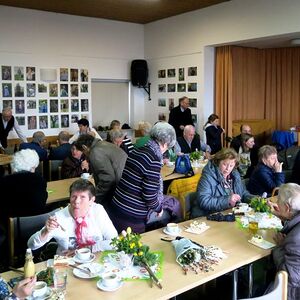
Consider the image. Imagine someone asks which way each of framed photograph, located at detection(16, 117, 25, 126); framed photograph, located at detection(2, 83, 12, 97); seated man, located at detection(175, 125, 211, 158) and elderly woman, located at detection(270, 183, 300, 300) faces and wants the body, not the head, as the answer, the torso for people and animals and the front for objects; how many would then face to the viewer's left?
1

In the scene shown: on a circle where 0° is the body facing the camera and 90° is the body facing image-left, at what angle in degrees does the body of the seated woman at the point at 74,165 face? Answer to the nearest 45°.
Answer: approximately 315°

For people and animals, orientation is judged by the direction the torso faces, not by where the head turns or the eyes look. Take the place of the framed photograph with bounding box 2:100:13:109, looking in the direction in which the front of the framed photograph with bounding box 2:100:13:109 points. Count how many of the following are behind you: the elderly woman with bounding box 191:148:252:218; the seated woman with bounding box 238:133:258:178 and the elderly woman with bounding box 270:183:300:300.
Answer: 0

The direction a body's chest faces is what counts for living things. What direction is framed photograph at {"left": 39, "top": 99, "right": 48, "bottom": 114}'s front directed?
toward the camera

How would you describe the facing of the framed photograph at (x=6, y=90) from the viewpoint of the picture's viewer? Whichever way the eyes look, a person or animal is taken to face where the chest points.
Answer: facing the viewer

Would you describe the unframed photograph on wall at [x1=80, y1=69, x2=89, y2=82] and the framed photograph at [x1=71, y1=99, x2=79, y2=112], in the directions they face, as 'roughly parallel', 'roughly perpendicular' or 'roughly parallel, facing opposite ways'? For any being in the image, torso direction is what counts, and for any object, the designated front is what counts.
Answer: roughly parallel

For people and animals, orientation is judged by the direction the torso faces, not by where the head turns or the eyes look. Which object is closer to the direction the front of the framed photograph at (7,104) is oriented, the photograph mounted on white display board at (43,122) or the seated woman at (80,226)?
the seated woman

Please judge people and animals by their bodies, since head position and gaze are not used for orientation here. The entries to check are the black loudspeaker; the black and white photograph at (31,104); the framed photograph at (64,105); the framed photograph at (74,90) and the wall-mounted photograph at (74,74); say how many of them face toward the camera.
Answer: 5

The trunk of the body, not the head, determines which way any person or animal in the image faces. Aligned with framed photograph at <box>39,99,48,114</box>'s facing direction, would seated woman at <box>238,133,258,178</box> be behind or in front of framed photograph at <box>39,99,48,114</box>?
in front

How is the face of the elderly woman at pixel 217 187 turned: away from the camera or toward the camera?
toward the camera

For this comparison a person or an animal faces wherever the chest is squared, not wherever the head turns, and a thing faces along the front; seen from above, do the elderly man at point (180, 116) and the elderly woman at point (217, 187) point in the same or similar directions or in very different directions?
same or similar directions

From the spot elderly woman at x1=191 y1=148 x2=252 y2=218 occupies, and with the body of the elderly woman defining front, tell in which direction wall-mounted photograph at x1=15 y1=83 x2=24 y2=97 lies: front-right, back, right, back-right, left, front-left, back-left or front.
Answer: back

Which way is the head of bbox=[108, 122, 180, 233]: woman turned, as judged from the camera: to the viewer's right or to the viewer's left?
to the viewer's right

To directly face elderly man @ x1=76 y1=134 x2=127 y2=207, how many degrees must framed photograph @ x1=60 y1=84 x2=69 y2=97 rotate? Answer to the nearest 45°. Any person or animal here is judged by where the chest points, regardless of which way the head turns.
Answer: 0° — it already faces them

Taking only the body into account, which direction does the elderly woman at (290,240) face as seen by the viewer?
to the viewer's left

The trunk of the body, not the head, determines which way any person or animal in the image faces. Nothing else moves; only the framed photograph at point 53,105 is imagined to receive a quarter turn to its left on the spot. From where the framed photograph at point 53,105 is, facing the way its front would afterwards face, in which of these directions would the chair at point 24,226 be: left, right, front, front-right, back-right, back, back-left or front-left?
right
